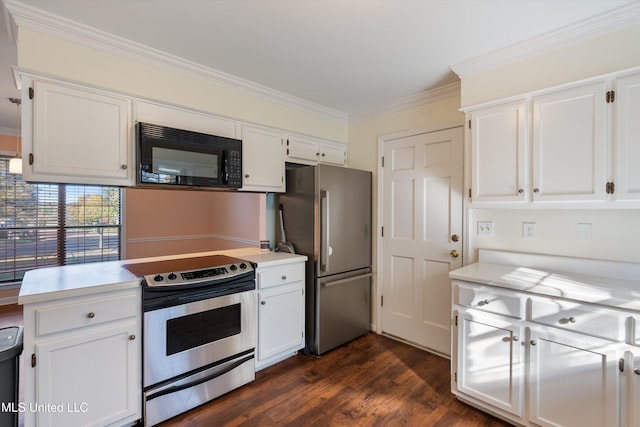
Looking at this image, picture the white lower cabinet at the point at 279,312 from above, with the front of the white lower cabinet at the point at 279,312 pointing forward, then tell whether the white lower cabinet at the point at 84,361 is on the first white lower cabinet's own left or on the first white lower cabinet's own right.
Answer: on the first white lower cabinet's own right

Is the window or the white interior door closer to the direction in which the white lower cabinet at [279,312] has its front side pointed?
the white interior door

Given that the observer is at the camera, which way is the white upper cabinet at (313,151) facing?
facing the viewer and to the right of the viewer

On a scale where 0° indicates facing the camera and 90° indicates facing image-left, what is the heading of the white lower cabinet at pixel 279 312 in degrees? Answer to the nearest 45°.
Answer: approximately 315°

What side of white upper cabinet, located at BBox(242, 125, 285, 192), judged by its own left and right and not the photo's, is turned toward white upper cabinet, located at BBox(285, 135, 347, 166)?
left

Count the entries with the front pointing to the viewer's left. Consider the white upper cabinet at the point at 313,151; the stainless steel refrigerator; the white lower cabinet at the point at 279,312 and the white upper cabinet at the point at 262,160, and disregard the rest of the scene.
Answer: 0

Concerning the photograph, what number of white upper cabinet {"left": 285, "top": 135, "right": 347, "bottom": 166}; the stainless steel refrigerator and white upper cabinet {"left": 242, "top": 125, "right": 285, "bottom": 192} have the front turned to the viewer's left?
0

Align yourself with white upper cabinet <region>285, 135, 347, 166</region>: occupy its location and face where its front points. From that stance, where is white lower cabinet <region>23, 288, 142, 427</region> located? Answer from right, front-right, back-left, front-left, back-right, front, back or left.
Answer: right

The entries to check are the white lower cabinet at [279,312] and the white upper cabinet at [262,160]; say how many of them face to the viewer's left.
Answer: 0

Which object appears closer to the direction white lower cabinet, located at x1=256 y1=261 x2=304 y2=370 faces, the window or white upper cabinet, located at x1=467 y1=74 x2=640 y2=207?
the white upper cabinet

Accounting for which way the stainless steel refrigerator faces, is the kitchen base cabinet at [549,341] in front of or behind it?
in front
